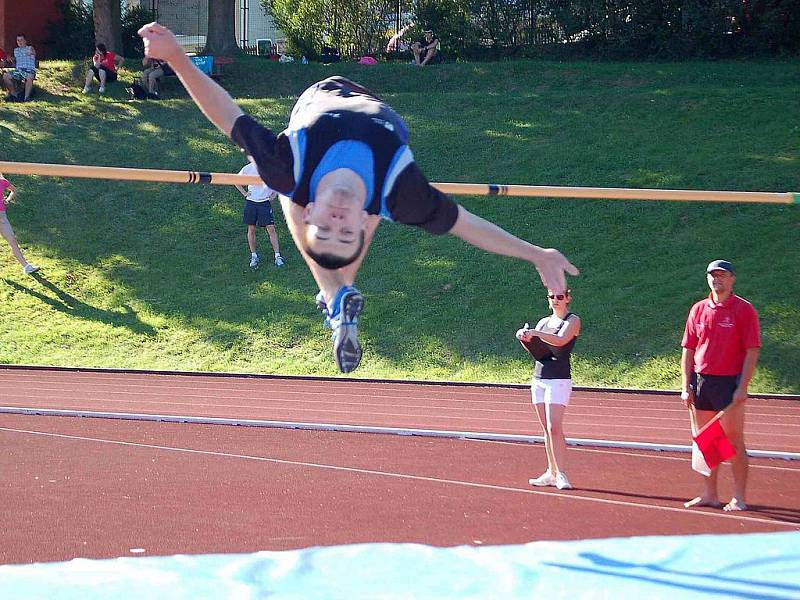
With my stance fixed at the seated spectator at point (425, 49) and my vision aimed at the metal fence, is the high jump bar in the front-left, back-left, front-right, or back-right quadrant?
back-left

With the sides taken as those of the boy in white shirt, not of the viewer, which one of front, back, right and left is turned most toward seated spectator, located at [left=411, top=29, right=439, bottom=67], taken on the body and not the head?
back

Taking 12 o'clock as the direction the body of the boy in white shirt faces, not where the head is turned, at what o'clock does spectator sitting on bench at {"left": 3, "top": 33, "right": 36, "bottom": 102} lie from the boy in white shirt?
The spectator sitting on bench is roughly at 5 o'clock from the boy in white shirt.

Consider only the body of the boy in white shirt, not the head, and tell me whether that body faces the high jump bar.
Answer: yes

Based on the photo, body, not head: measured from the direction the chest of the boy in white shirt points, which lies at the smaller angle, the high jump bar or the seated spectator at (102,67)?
the high jump bar

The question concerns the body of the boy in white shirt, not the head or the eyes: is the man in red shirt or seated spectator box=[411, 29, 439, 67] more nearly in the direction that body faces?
the man in red shirt

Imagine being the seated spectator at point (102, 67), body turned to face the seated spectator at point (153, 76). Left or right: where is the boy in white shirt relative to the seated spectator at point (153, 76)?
right

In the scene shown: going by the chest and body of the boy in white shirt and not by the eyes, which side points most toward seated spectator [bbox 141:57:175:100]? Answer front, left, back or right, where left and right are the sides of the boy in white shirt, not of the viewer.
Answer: back
